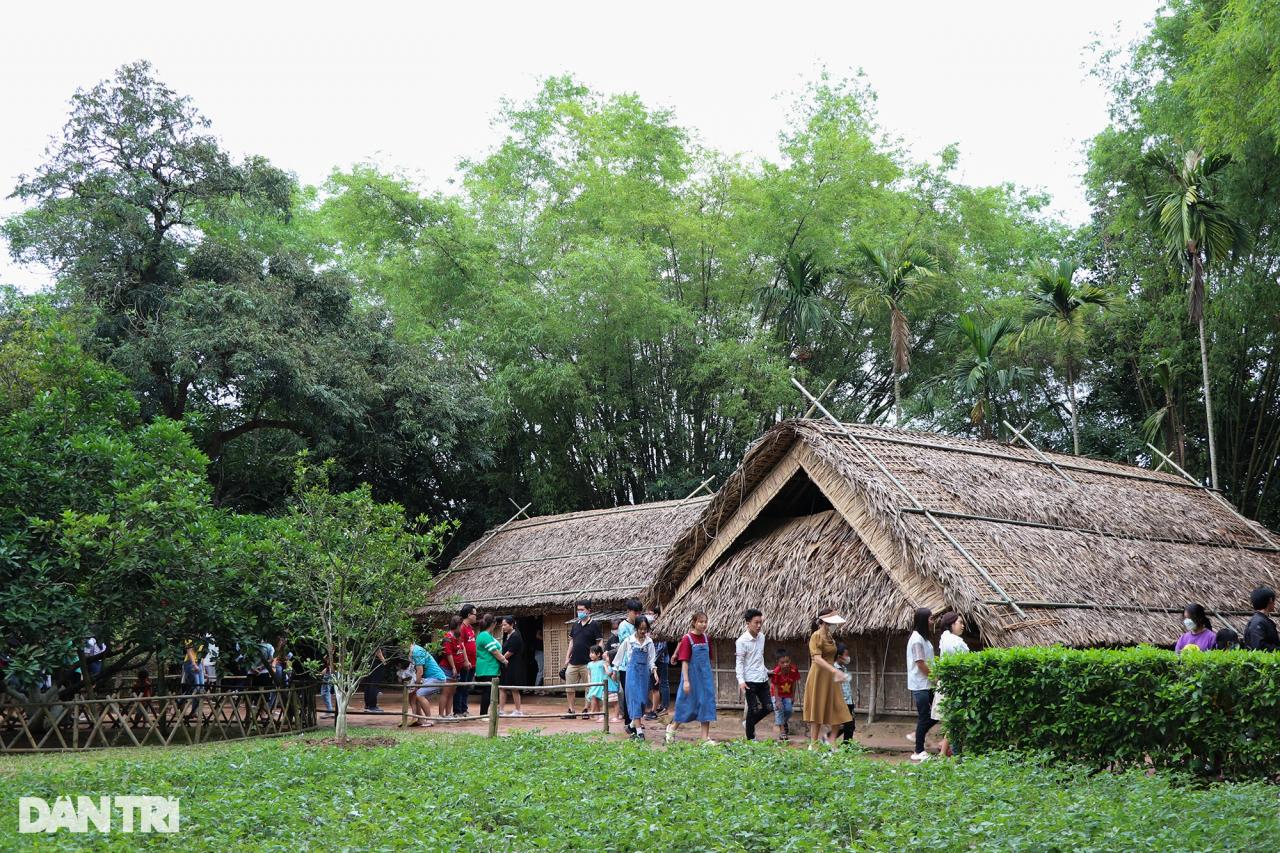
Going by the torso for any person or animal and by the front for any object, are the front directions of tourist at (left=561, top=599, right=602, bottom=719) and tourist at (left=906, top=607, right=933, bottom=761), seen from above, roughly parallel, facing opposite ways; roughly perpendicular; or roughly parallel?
roughly perpendicular

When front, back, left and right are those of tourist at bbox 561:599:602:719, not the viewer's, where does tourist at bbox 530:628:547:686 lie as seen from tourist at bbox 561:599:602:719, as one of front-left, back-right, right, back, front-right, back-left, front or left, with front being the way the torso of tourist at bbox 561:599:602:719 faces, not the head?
back

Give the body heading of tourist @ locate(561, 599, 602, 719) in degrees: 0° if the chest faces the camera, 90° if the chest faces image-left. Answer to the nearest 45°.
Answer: approximately 0°

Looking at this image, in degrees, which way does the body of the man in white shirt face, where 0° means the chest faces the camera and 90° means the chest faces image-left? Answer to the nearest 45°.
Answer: approximately 315°

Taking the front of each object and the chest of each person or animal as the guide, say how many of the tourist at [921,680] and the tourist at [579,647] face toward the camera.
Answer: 1
